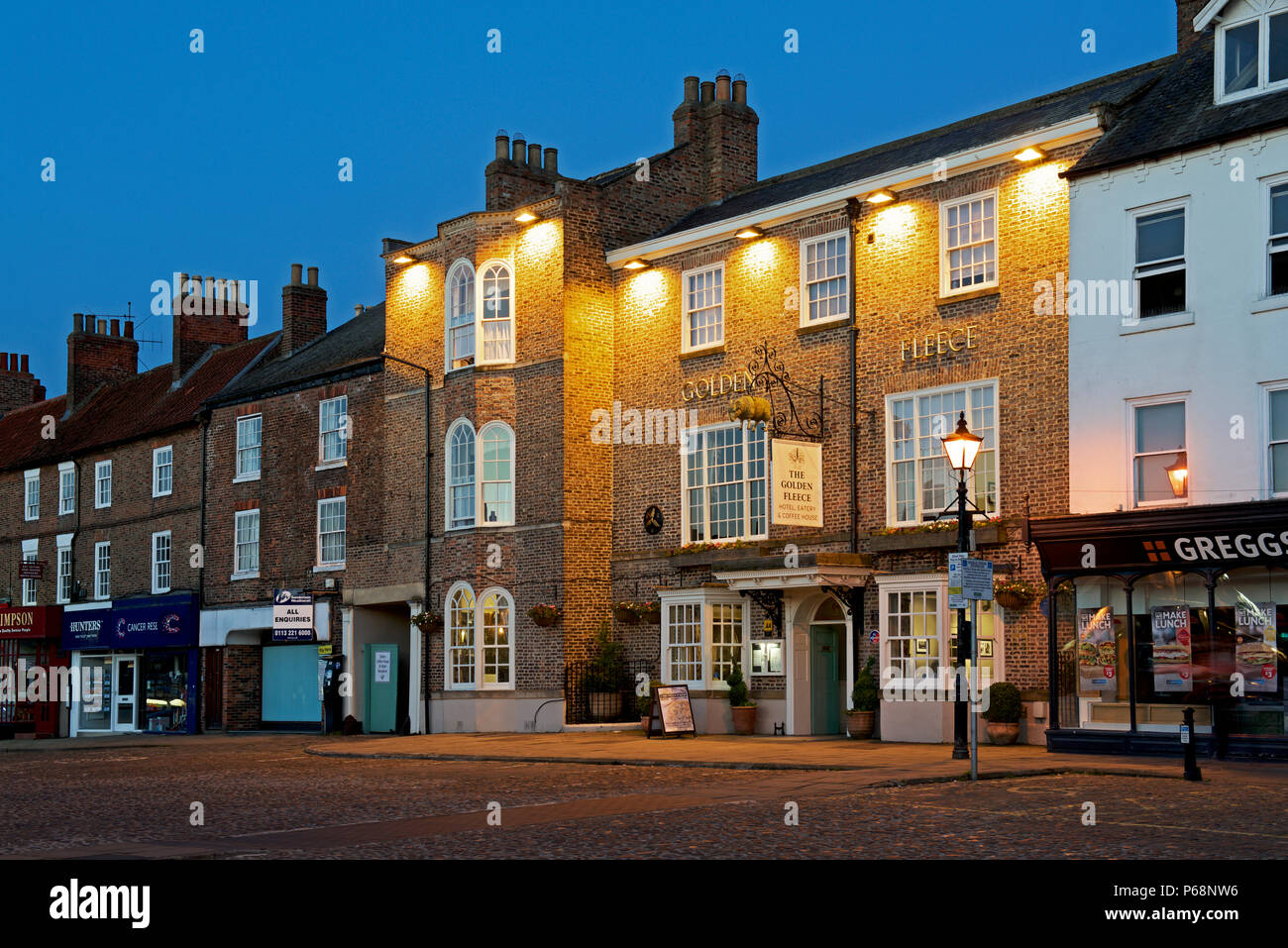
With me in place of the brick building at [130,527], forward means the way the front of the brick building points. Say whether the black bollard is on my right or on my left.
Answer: on my left

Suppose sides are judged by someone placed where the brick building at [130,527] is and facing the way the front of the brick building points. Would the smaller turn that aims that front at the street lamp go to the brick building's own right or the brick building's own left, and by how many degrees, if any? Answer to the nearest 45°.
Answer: approximately 45° to the brick building's own left

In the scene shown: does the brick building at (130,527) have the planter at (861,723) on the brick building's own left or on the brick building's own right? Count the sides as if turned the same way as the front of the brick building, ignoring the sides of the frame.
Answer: on the brick building's own left

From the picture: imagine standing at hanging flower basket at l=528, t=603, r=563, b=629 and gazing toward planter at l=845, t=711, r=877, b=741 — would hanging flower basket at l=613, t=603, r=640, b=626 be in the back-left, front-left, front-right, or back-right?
front-left

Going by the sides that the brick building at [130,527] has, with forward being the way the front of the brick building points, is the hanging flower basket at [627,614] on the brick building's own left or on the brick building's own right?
on the brick building's own left

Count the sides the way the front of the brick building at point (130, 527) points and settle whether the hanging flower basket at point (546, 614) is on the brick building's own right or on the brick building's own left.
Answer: on the brick building's own left

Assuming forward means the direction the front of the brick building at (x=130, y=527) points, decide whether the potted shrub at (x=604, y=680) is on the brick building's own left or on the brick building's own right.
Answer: on the brick building's own left
